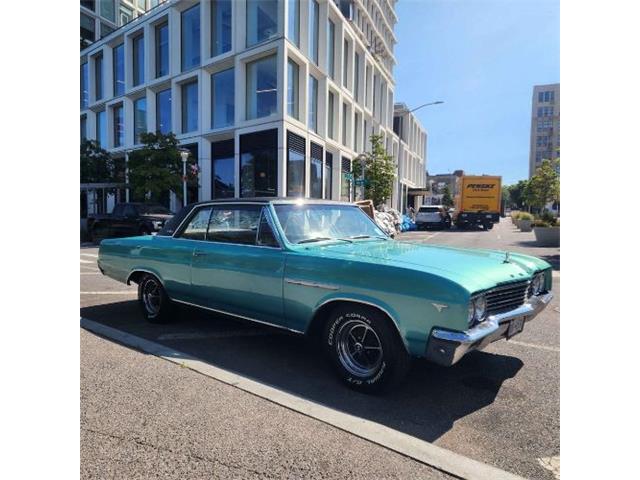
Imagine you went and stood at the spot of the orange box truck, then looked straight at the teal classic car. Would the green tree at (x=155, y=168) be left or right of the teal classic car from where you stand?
right

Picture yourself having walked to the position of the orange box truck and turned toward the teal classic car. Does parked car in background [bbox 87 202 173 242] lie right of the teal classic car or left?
right

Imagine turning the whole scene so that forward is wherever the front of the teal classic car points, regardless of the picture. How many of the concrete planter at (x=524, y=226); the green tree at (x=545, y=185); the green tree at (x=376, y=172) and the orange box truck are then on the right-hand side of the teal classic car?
0

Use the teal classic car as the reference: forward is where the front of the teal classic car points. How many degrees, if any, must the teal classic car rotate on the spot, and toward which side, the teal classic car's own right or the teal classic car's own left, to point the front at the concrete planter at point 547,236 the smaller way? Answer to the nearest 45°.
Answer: approximately 90° to the teal classic car's own left

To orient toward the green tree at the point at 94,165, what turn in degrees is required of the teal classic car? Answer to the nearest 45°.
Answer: approximately 180°

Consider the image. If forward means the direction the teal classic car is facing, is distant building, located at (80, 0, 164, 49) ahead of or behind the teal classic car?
behind

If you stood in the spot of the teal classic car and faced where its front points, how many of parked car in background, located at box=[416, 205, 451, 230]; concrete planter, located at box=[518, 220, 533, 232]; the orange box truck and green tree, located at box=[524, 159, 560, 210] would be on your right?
0

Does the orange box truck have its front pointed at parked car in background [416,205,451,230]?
no
